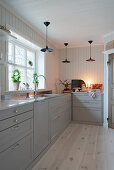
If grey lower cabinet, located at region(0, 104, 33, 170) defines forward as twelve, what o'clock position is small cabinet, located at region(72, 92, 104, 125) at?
The small cabinet is roughly at 9 o'clock from the grey lower cabinet.

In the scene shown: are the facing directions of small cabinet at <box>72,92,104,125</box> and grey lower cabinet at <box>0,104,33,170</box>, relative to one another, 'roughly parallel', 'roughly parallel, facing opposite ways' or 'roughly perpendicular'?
roughly perpendicular

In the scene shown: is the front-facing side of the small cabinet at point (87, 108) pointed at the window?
no

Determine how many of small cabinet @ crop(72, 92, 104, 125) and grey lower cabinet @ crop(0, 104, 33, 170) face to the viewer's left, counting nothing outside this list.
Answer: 0

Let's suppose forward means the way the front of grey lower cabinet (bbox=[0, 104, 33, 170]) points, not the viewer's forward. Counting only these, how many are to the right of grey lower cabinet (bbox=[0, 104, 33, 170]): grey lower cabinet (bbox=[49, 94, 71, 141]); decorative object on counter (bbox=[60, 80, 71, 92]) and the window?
0

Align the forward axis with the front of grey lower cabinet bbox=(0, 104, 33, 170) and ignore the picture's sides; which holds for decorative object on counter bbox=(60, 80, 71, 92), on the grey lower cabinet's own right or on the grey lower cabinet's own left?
on the grey lower cabinet's own left

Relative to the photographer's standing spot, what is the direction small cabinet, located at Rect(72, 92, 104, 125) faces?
facing the viewer

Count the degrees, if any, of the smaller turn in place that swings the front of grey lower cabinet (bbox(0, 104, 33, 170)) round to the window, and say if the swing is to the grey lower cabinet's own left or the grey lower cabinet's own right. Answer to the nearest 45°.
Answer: approximately 135° to the grey lower cabinet's own left

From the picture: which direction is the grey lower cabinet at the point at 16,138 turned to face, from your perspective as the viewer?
facing the viewer and to the right of the viewer

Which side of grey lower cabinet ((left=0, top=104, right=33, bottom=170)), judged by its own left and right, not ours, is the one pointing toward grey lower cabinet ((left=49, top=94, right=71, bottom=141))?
left

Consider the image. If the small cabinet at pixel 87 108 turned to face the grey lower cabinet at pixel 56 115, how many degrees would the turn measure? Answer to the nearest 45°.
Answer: approximately 45° to its right
